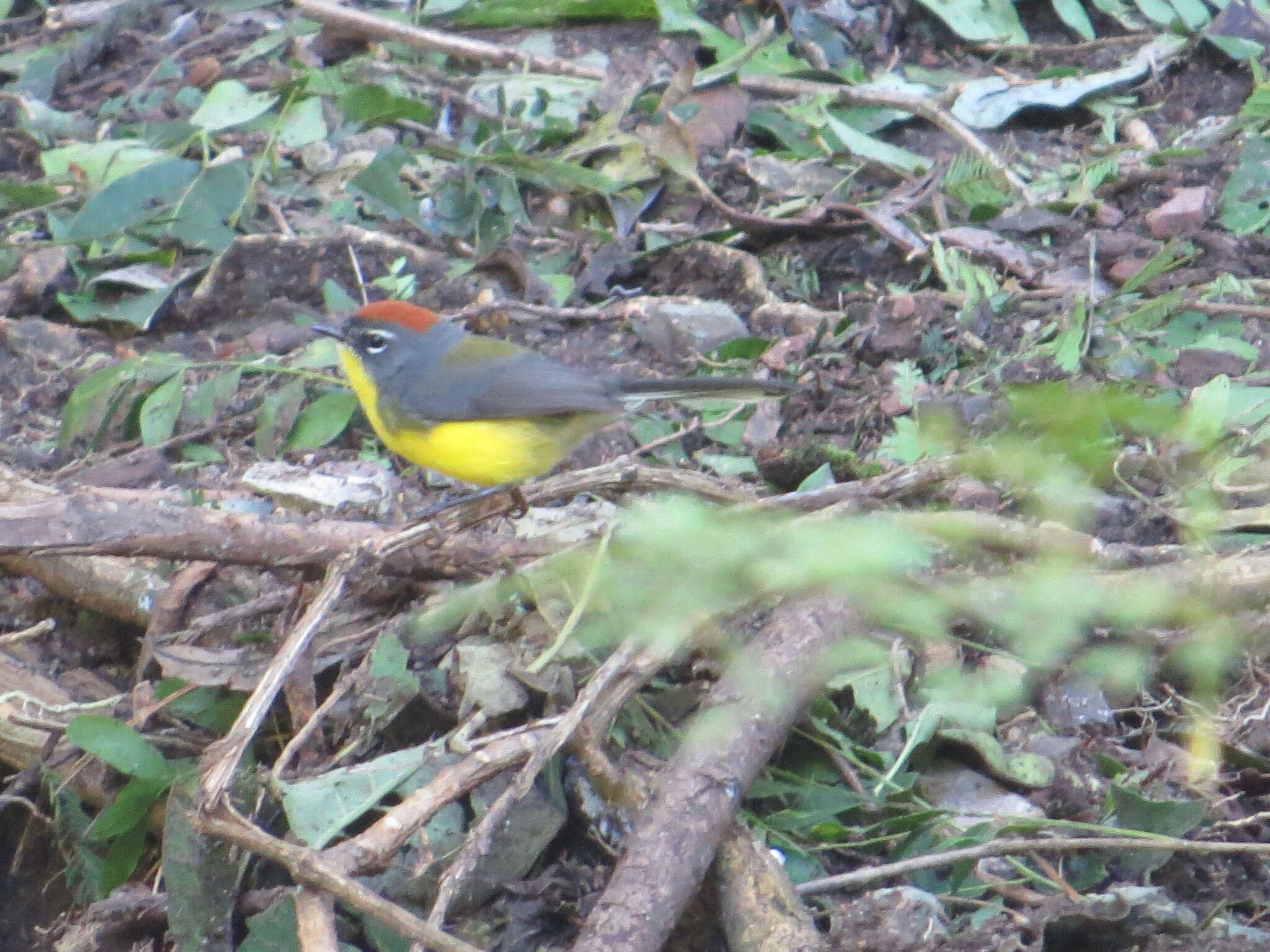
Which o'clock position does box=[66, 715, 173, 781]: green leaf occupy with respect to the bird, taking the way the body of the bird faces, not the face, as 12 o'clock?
The green leaf is roughly at 10 o'clock from the bird.

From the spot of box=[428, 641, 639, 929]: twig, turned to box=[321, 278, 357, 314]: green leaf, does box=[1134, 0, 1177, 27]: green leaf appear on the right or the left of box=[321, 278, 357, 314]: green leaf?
right

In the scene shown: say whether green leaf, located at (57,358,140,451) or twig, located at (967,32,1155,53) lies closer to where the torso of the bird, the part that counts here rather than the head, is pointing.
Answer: the green leaf

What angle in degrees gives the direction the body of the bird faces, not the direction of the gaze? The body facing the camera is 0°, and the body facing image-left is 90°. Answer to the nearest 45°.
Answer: approximately 90°

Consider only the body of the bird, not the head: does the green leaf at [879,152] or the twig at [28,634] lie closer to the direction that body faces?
the twig

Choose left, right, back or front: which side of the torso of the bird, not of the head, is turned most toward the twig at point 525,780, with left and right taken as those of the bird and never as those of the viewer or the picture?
left

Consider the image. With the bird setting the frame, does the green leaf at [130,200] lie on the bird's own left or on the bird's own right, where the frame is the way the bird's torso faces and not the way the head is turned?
on the bird's own right

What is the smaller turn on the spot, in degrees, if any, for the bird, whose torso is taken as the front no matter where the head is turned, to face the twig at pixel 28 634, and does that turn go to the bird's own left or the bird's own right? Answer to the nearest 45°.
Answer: approximately 45° to the bird's own left

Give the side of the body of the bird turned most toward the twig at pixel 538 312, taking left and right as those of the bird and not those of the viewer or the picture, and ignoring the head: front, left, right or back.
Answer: right

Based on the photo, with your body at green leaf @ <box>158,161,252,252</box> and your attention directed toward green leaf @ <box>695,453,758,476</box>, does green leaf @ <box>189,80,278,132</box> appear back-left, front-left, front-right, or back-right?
back-left

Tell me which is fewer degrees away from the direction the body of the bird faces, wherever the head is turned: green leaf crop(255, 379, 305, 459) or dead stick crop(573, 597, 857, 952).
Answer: the green leaf

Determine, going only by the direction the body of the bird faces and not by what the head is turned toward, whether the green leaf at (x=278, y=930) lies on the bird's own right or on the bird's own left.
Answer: on the bird's own left

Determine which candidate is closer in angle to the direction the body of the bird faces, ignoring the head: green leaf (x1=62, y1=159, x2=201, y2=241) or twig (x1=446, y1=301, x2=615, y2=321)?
the green leaf
